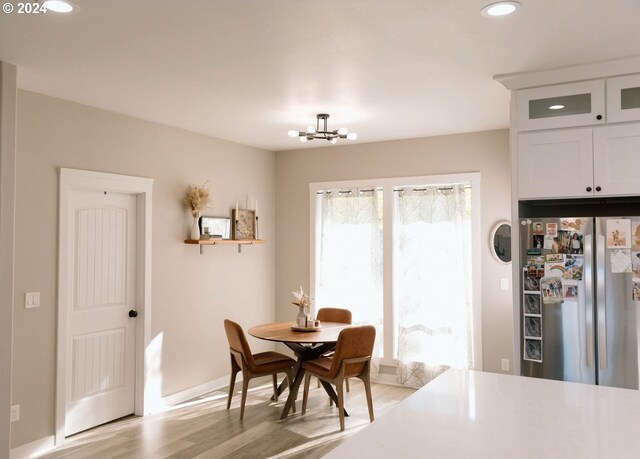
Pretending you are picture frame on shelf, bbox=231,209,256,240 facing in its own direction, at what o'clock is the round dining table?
The round dining table is roughly at 1 o'clock from the picture frame on shelf.

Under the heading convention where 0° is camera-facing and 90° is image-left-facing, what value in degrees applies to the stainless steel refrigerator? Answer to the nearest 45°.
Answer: approximately 0°

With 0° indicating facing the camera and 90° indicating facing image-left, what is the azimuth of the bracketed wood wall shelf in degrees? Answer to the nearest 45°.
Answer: approximately 315°

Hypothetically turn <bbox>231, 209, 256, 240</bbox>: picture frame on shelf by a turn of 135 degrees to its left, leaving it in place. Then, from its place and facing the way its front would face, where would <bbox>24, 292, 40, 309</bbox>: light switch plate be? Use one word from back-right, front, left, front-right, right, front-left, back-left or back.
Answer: back-left

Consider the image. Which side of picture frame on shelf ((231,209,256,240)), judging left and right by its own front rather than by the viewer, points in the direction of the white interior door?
right

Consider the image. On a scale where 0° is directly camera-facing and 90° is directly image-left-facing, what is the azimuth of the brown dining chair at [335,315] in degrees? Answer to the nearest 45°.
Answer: approximately 45°

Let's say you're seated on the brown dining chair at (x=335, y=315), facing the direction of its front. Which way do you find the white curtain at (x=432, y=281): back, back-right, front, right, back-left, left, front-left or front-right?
back-left

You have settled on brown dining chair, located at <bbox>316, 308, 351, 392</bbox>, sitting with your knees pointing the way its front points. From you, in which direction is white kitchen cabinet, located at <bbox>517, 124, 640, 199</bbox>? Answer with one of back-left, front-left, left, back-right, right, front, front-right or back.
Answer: left

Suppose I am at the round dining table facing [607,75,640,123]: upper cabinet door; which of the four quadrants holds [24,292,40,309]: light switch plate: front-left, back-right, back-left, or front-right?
back-right

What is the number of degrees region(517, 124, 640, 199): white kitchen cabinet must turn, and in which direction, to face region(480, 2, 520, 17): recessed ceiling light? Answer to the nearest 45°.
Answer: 0° — it already faces it

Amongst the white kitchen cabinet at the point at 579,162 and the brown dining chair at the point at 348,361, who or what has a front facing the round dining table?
the brown dining chair

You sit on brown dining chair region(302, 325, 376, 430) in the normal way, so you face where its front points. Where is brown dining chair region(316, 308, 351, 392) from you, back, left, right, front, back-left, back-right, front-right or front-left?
front-right

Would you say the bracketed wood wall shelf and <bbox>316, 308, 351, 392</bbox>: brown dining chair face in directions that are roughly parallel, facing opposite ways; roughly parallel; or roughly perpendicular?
roughly perpendicular

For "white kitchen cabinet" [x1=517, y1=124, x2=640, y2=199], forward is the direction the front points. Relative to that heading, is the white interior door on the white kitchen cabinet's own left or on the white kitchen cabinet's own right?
on the white kitchen cabinet's own right

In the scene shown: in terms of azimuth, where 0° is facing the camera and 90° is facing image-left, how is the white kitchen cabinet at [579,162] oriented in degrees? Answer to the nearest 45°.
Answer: approximately 0°

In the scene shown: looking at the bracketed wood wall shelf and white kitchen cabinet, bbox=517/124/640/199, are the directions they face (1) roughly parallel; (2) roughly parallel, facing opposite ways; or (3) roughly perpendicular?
roughly perpendicular
